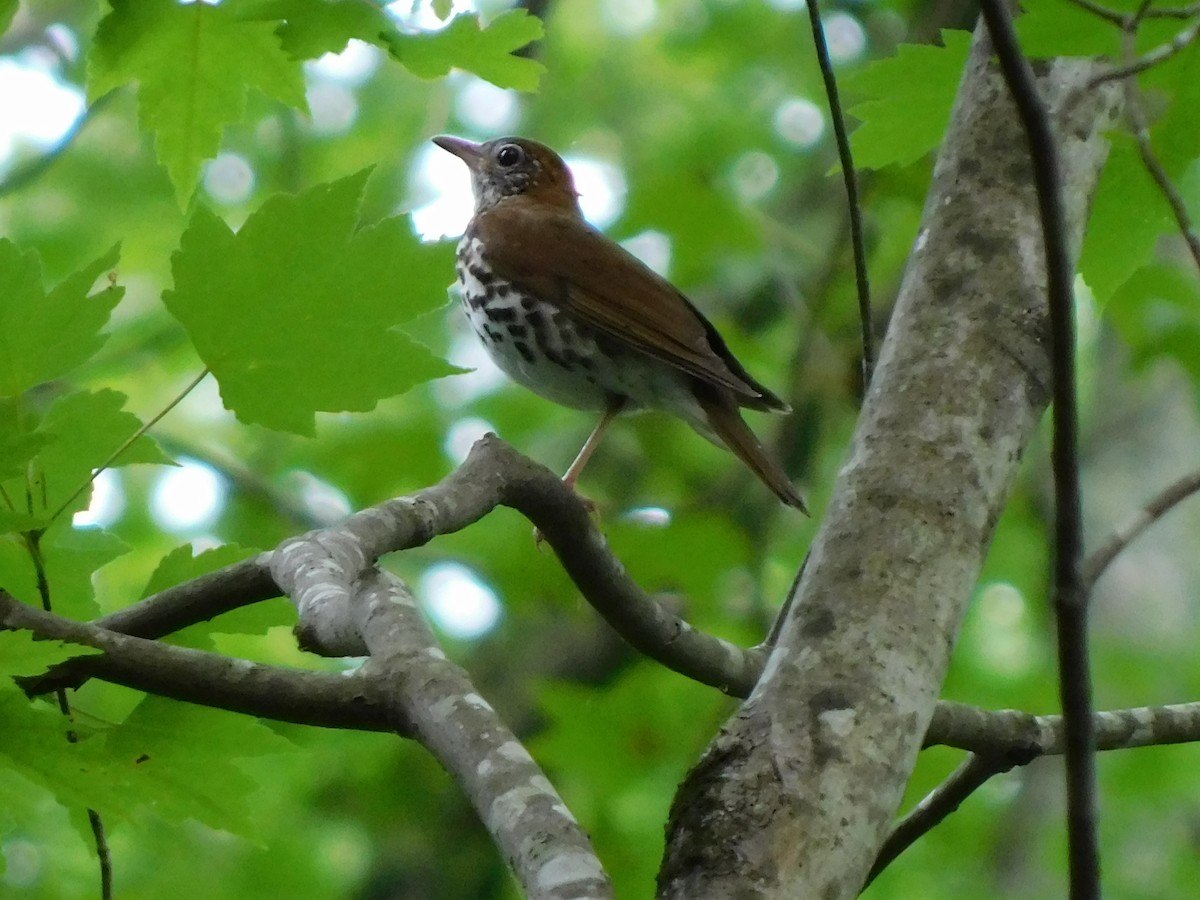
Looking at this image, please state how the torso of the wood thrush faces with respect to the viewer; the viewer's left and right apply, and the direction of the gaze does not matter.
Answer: facing to the left of the viewer

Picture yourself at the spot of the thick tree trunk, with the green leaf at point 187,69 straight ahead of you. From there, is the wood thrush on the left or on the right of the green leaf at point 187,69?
right

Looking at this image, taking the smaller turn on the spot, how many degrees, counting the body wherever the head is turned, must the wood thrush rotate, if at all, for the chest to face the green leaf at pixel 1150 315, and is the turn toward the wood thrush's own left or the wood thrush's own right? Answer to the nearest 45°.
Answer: approximately 180°
